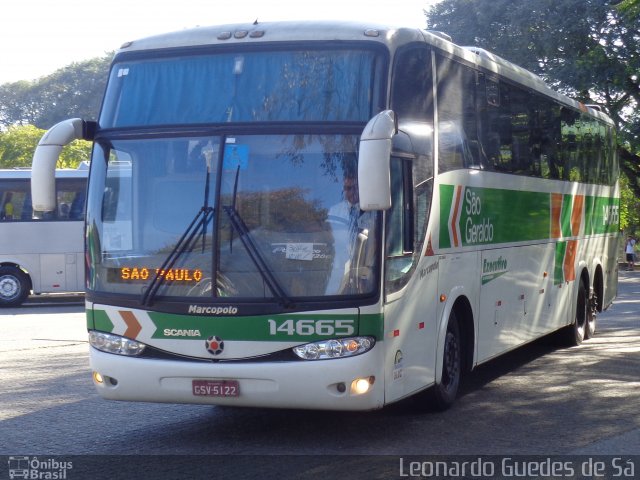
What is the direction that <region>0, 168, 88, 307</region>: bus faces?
to the viewer's left

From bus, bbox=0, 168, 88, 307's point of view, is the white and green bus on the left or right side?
on its left

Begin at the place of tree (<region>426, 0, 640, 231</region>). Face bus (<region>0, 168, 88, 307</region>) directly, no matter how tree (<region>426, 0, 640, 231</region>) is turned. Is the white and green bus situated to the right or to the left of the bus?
left

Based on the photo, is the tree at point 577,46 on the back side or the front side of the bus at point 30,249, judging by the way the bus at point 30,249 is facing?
on the back side

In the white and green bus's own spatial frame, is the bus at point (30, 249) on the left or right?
on its right

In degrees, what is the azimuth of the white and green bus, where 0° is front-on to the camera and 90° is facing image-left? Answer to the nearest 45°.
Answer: approximately 45°

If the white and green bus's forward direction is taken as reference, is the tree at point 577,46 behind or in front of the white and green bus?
behind

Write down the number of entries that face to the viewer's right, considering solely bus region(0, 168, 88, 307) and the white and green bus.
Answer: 0
